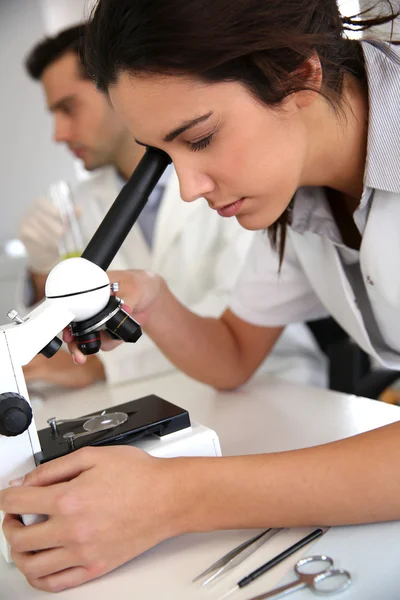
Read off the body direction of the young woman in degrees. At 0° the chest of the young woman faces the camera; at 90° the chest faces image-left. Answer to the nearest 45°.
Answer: approximately 45°

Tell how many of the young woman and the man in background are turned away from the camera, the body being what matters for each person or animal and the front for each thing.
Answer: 0

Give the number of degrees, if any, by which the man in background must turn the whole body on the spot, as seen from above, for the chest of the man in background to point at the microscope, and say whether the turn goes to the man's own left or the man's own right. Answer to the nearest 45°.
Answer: approximately 45° to the man's own left

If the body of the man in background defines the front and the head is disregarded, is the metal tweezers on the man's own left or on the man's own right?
on the man's own left

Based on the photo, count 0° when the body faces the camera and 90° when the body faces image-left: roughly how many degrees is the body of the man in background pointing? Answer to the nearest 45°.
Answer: approximately 45°
